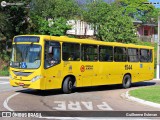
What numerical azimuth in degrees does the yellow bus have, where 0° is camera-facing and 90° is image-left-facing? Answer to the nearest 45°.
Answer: approximately 45°
